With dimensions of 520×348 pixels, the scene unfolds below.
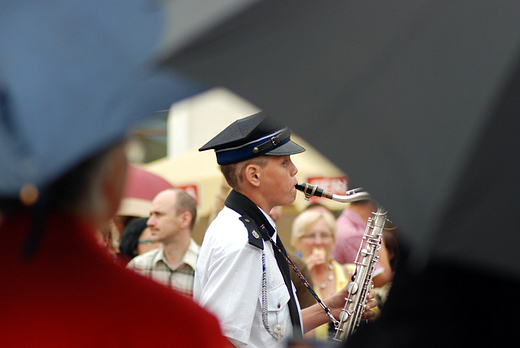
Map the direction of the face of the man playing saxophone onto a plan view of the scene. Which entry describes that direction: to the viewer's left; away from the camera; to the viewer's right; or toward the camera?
to the viewer's right

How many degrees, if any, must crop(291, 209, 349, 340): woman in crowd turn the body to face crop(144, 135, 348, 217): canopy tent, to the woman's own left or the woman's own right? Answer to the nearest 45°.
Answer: approximately 135° to the woman's own right

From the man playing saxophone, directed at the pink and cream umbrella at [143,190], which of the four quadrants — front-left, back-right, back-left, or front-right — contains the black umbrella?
back-left

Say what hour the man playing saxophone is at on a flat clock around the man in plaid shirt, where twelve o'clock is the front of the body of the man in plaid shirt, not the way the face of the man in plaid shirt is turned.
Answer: The man playing saxophone is roughly at 10 o'clock from the man in plaid shirt.

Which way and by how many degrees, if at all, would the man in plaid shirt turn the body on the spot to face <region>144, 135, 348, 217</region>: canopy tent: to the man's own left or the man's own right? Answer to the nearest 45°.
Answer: approximately 135° to the man's own right

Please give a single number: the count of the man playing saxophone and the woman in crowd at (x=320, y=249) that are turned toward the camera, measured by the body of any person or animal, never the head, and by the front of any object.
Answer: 1

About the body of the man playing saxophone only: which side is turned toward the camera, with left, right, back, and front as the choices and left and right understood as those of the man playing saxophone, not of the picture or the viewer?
right

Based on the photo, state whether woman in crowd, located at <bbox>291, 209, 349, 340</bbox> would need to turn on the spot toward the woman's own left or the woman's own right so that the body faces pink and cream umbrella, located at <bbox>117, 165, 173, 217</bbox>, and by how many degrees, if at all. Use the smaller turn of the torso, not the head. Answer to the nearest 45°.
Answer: approximately 90° to the woman's own right

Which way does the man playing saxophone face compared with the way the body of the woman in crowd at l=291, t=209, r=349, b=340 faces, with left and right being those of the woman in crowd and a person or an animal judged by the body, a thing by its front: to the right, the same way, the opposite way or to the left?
to the left

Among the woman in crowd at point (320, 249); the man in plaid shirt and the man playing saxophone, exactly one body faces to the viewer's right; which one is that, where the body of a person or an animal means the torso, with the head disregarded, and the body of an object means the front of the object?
the man playing saxophone

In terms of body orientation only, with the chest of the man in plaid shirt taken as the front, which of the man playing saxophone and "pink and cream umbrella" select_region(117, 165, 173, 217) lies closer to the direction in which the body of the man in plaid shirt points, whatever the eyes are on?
the man playing saxophone

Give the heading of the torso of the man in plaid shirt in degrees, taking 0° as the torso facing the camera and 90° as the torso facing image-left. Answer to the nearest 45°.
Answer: approximately 45°

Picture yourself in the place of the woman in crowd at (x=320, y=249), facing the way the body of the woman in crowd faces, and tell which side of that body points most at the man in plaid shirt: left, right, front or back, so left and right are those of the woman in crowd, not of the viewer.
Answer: right
